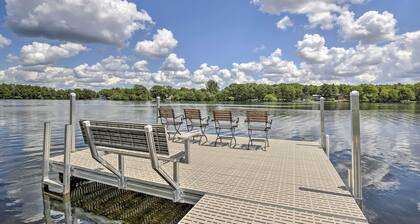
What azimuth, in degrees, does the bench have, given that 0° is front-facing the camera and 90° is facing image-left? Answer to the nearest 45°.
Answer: approximately 225°

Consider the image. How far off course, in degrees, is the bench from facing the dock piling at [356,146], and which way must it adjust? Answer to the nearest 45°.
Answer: approximately 45° to its right

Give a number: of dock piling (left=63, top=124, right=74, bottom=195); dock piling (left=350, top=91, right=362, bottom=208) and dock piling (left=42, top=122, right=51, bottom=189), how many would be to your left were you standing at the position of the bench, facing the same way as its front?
2

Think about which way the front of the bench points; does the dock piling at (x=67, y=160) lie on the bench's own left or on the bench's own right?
on the bench's own left

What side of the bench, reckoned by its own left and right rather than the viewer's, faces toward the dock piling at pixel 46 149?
left
